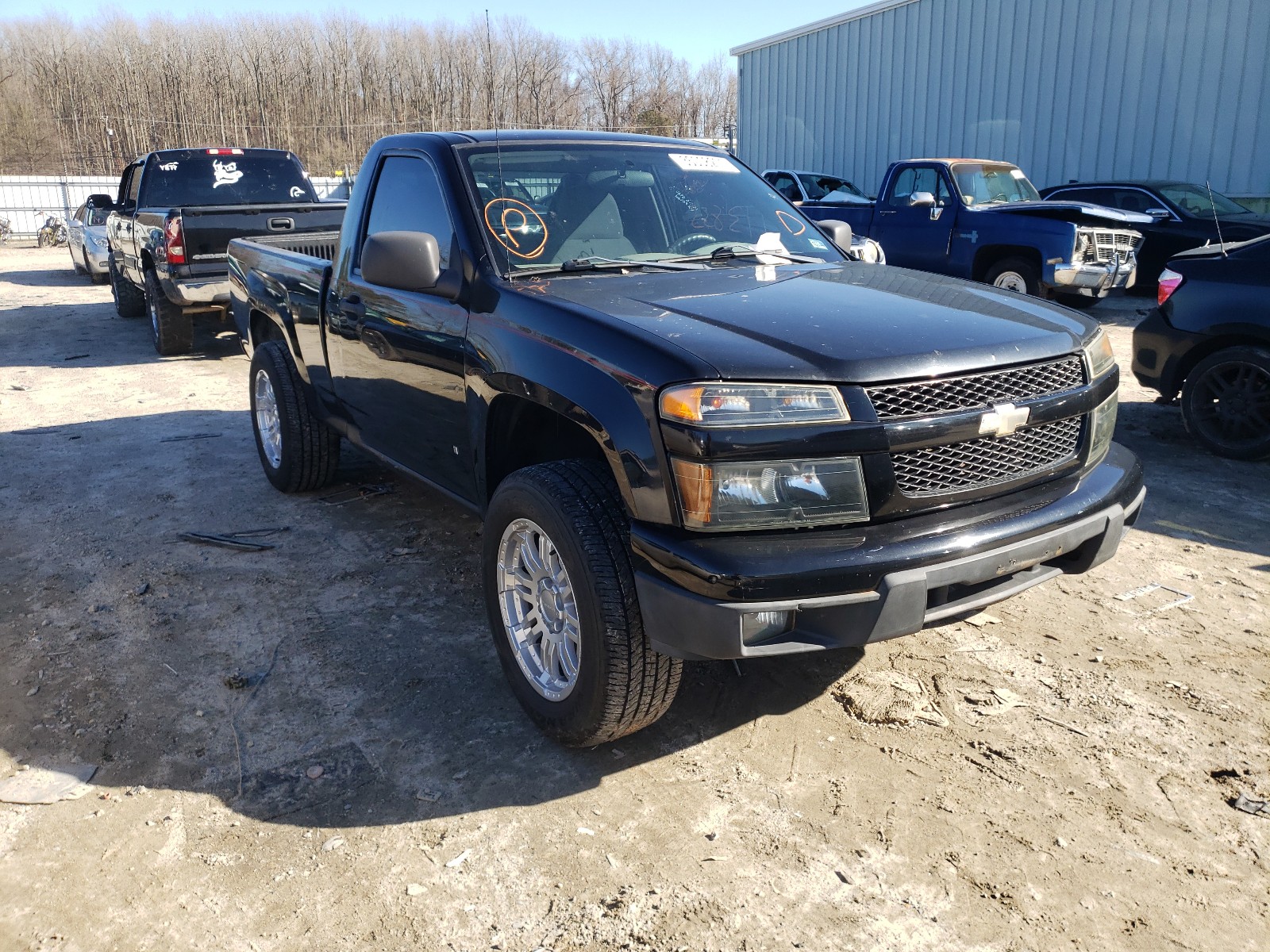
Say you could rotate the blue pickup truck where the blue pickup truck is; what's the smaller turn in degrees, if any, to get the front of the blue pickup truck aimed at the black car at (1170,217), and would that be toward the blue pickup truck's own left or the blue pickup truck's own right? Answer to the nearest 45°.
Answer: approximately 90° to the blue pickup truck's own left

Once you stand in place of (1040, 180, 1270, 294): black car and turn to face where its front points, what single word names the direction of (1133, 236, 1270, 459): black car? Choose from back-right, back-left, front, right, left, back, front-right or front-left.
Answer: front-right

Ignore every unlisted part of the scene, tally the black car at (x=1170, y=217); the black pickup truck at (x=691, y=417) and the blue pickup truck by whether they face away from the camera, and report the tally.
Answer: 0

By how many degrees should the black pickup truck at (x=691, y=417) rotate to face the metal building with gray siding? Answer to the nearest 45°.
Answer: approximately 135° to its left

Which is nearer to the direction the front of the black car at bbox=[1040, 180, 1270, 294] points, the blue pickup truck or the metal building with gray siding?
the blue pickup truck

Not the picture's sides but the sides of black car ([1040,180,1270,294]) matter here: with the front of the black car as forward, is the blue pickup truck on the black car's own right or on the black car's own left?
on the black car's own right

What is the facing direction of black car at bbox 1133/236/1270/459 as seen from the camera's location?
facing to the right of the viewer

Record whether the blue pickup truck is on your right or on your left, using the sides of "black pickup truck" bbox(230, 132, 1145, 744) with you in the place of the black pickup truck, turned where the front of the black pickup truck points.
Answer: on your left

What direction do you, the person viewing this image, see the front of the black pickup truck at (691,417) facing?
facing the viewer and to the right of the viewer

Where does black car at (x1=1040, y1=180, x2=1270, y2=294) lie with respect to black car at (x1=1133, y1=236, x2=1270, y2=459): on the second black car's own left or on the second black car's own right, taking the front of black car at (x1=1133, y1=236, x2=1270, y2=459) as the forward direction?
on the second black car's own left

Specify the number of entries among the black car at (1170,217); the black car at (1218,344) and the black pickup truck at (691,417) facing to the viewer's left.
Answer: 0

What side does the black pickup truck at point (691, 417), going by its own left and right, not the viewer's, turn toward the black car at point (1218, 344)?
left
